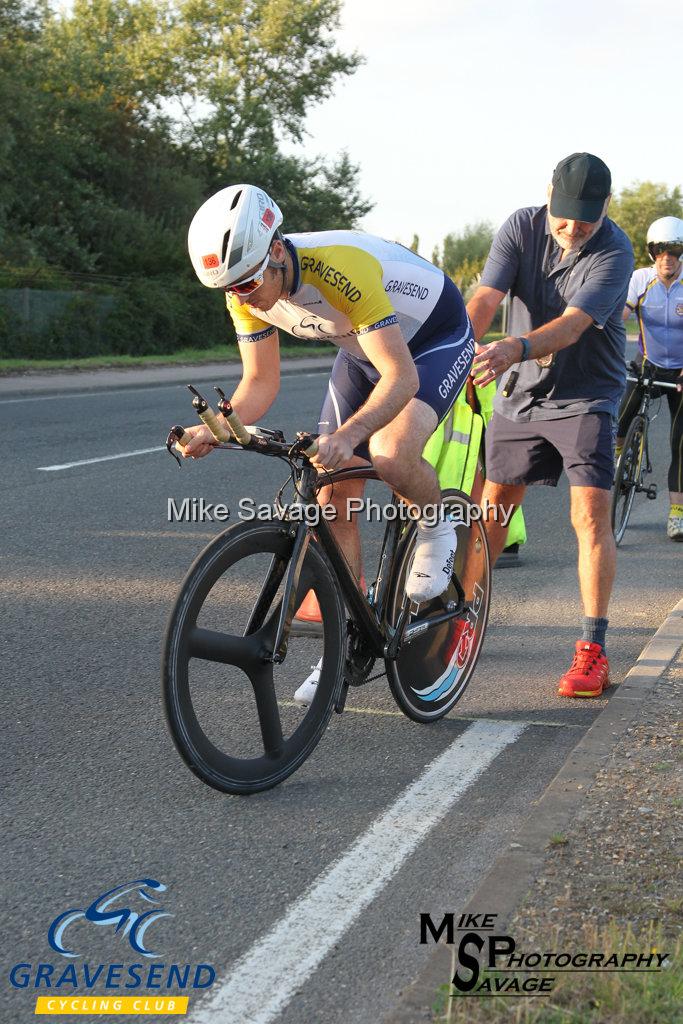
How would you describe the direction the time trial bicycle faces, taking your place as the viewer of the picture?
facing the viewer and to the left of the viewer

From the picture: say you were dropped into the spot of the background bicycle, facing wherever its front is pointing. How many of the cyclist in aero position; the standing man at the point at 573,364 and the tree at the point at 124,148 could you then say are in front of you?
2

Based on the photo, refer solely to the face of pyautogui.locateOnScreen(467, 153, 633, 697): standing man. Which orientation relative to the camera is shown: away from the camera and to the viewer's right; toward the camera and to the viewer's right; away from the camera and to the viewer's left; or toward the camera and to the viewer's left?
toward the camera and to the viewer's left

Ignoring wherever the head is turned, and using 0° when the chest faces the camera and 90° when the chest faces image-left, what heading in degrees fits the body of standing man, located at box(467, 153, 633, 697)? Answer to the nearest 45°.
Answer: approximately 45°

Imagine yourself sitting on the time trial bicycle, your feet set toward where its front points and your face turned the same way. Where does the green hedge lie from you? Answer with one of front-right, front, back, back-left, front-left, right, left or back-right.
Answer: back-right

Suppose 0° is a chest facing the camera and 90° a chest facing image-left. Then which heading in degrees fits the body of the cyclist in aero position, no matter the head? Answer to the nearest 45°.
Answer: approximately 45°

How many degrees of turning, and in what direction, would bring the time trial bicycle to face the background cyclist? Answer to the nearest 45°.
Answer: approximately 180°

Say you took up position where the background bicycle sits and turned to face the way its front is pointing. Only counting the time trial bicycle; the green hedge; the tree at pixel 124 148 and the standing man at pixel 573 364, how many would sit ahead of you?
2

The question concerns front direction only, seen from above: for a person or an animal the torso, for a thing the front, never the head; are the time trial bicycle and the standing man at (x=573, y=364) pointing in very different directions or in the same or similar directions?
same or similar directions

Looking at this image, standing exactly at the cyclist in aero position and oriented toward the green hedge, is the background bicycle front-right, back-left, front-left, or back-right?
front-right

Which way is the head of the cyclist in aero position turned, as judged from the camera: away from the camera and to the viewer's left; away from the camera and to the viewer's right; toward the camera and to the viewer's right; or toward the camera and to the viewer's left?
toward the camera and to the viewer's left

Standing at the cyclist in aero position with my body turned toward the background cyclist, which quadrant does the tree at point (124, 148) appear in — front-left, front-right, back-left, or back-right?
front-left

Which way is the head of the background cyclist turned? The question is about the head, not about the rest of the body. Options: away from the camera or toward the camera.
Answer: toward the camera

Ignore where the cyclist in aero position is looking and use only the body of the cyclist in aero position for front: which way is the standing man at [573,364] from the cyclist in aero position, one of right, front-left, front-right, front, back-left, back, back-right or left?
back

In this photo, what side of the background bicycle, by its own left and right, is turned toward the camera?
front

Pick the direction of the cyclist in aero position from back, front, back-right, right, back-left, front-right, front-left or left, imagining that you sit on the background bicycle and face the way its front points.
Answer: front
